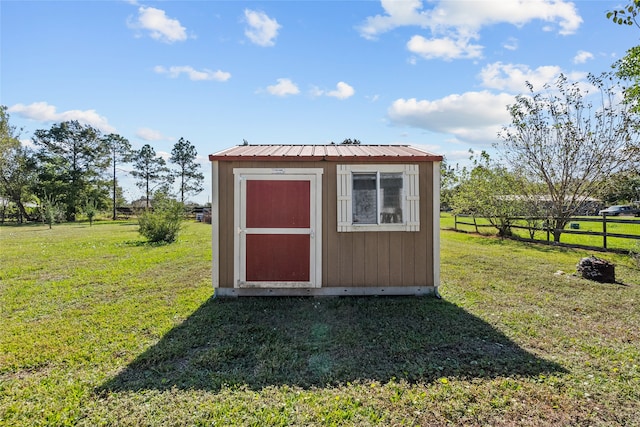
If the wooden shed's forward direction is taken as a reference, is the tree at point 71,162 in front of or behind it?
behind

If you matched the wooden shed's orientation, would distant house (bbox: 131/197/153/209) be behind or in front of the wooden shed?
behind

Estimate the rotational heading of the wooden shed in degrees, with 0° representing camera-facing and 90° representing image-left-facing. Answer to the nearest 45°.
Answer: approximately 0°

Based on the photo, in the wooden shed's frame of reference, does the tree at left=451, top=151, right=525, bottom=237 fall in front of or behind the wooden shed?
behind

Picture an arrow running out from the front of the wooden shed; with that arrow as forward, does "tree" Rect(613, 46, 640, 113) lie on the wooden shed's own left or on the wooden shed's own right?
on the wooden shed's own left

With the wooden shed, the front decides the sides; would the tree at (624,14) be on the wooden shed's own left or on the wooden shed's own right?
on the wooden shed's own left

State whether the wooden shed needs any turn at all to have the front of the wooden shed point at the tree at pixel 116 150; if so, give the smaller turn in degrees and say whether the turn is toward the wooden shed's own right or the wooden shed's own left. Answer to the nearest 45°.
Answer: approximately 135° to the wooden shed's own right

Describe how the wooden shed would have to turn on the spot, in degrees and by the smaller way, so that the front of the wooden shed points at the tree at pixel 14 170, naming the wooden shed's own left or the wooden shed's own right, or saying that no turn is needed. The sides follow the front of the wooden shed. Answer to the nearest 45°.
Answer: approximately 135° to the wooden shed's own right
